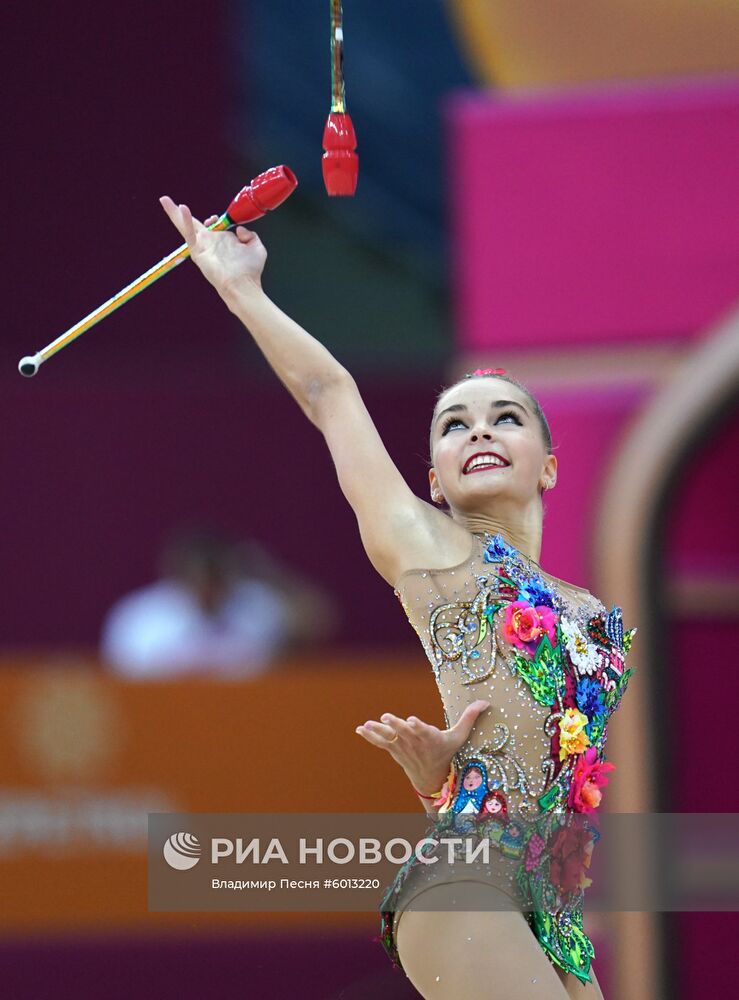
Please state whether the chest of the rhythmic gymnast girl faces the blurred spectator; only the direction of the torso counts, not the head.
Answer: no

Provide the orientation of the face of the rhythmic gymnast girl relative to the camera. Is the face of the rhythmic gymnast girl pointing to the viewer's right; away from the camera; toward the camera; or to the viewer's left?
toward the camera

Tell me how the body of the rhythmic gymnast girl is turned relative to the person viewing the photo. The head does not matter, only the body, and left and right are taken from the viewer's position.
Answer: facing the viewer and to the right of the viewer
